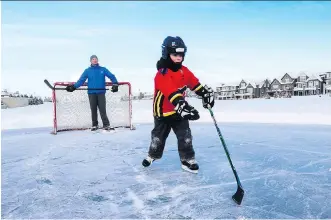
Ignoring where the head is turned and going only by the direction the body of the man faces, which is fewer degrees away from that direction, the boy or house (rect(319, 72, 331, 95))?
the boy

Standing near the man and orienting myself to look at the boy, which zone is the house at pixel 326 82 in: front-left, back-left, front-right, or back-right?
back-left

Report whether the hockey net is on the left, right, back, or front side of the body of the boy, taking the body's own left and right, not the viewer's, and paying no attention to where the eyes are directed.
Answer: back

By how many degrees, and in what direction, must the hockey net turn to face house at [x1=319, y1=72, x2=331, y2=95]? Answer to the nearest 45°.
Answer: approximately 135° to its left

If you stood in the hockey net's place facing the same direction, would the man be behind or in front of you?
in front

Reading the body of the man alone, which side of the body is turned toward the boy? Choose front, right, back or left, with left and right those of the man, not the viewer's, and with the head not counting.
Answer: front

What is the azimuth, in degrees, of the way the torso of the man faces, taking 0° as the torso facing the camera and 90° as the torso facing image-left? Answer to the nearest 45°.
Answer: approximately 0°

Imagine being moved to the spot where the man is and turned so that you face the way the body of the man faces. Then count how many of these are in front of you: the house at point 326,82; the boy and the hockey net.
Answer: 1

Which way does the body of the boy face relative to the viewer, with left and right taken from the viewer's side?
facing the viewer and to the right of the viewer

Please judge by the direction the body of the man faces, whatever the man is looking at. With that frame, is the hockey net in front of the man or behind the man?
behind

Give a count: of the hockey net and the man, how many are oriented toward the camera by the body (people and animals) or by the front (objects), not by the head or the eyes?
2

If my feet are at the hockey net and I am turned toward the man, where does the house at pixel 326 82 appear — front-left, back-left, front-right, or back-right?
back-left

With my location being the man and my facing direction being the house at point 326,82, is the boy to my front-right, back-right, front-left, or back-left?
back-right

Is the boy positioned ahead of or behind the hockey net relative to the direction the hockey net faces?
ahead
